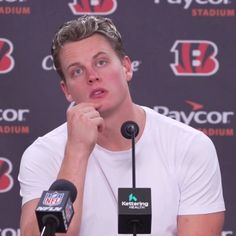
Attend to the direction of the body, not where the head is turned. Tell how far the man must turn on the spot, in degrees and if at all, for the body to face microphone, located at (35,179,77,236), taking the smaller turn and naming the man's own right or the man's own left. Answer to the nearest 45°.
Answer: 0° — they already face it

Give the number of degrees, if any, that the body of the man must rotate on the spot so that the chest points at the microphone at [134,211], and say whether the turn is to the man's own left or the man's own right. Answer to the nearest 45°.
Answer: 0° — they already face it

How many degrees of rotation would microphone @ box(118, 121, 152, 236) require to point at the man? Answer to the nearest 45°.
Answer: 0° — it already faces them

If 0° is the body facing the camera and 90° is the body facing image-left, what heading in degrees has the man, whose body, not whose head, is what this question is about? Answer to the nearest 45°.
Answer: approximately 0°

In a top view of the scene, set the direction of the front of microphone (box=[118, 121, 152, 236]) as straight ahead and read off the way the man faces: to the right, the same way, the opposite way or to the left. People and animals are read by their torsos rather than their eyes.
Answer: the opposite way

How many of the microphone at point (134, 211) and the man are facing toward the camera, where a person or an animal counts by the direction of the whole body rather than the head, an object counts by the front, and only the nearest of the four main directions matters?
1

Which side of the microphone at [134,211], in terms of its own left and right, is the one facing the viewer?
back
